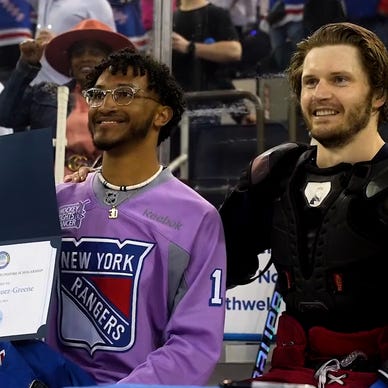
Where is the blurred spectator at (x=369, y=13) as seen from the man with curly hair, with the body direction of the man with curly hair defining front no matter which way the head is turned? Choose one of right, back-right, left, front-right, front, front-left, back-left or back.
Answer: back

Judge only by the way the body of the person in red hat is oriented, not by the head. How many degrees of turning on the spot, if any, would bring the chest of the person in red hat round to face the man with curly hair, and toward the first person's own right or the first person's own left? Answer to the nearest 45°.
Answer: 0° — they already face them

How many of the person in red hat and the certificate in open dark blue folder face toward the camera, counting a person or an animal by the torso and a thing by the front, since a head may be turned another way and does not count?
2

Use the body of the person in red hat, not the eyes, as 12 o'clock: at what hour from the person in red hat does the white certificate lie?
The white certificate is roughly at 12 o'clock from the person in red hat.

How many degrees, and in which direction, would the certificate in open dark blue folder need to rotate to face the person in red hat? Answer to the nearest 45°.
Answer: approximately 180°

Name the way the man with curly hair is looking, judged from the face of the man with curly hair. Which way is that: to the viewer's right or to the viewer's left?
to the viewer's left

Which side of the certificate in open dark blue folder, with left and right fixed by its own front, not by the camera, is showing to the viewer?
front

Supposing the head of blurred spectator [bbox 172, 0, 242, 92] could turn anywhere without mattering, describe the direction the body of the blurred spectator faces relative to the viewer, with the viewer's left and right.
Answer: facing the viewer and to the left of the viewer

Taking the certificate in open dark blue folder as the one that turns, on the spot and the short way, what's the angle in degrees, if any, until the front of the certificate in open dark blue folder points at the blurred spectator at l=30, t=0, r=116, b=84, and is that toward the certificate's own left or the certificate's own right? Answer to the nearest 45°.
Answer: approximately 180°

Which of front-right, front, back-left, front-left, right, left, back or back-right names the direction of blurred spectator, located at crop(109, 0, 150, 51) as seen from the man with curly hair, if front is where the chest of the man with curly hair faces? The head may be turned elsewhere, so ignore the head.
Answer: back-right

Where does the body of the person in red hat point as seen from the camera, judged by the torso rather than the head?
toward the camera
